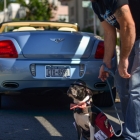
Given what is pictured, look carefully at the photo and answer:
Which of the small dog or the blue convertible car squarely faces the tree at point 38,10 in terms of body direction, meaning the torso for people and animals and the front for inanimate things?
the blue convertible car

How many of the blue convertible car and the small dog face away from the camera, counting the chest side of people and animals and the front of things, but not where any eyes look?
1

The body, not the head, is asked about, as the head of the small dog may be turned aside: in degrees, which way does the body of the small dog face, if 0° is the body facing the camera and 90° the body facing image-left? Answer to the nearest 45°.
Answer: approximately 45°

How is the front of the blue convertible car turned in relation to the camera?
facing away from the viewer

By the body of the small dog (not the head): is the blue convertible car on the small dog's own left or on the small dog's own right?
on the small dog's own right

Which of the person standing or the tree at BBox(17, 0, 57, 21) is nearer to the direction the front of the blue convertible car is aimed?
the tree

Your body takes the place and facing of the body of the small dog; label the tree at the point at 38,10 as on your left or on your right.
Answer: on your right

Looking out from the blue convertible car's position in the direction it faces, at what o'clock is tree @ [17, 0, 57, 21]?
The tree is roughly at 12 o'clock from the blue convertible car.

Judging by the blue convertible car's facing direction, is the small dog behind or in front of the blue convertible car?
behind

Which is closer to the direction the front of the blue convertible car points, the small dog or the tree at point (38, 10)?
the tree

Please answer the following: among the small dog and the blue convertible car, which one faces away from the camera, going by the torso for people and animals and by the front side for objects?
the blue convertible car
